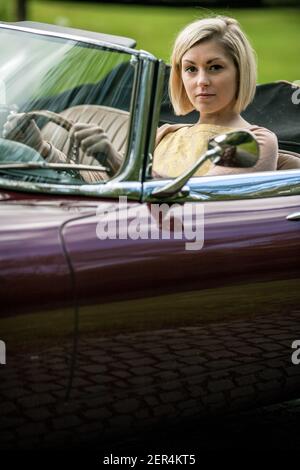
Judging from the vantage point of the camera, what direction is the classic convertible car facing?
facing the viewer and to the left of the viewer

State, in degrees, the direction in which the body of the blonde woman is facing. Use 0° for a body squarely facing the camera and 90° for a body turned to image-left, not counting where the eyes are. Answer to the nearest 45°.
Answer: approximately 45°
